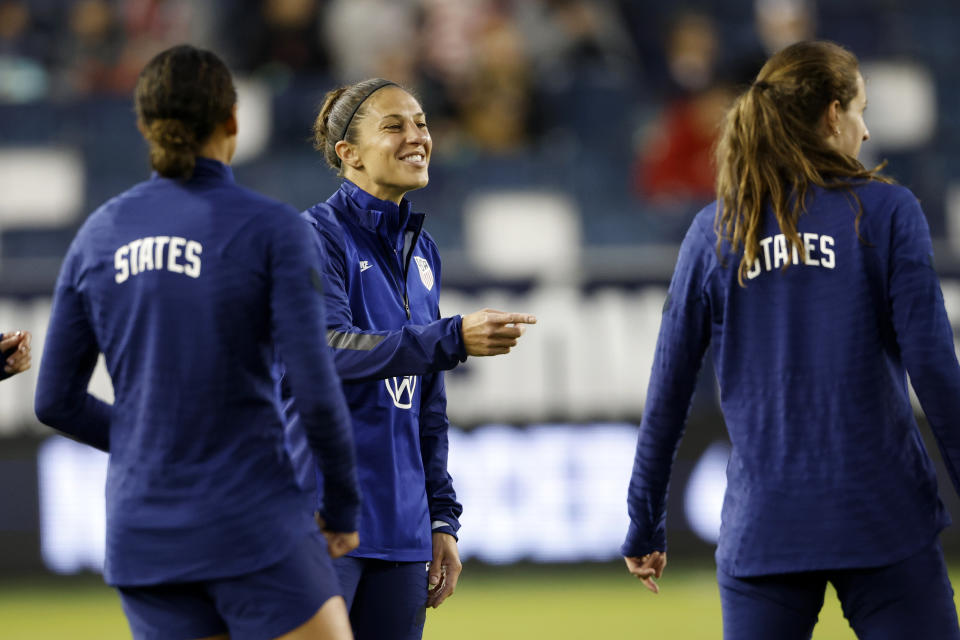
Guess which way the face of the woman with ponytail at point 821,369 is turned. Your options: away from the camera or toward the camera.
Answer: away from the camera

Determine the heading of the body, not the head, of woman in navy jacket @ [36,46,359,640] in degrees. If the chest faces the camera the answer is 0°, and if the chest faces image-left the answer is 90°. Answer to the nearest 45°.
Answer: approximately 225°

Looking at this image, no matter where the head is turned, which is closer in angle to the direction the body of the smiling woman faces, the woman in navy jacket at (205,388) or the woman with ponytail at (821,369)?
the woman with ponytail

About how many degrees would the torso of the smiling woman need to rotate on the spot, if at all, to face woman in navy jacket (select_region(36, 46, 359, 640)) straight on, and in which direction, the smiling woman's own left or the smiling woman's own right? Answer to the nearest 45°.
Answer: approximately 90° to the smiling woman's own right

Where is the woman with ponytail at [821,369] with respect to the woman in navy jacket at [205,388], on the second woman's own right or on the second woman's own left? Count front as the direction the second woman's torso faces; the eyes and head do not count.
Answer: on the second woman's own right

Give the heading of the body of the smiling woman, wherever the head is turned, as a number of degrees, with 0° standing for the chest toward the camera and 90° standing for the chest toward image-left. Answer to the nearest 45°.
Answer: approximately 315°

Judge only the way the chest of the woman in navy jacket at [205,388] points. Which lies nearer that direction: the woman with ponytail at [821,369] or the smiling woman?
the smiling woman
